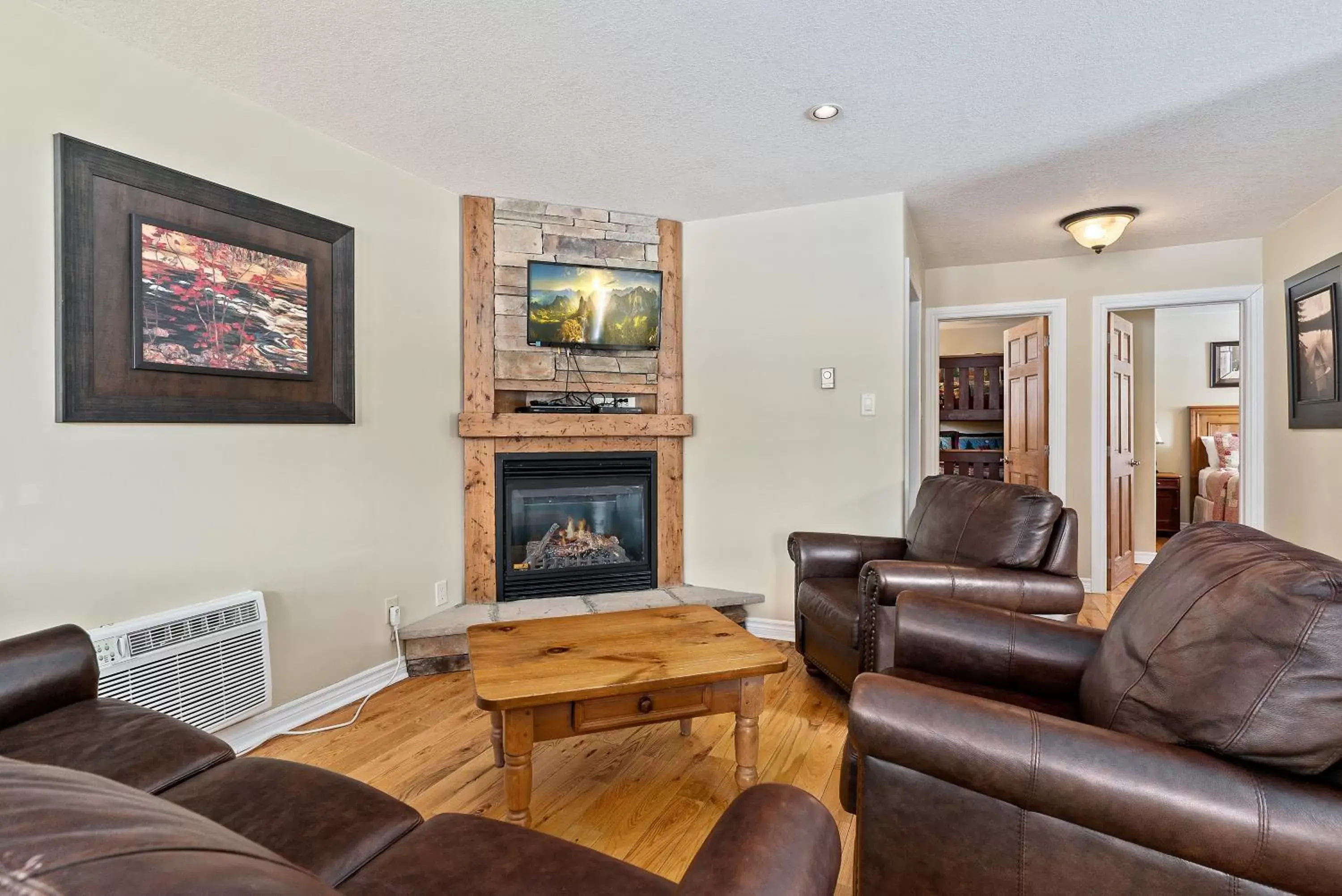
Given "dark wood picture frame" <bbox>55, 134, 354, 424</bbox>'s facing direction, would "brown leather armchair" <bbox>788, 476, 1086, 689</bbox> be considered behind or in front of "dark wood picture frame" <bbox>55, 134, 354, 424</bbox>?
in front

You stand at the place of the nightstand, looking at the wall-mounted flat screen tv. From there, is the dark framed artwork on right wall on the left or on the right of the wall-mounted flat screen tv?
left

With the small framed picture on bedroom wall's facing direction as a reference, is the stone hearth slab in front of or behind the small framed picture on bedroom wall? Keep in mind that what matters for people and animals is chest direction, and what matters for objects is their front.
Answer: in front

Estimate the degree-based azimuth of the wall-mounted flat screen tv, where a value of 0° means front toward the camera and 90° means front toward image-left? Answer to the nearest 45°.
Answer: approximately 0°

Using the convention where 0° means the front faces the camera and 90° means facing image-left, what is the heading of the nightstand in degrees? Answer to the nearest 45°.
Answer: approximately 0°

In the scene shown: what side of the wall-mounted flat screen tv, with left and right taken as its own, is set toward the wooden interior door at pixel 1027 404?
left

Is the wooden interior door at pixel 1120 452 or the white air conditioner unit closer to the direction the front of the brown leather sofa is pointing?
the wooden interior door

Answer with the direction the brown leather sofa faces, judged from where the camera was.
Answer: facing away from the viewer and to the right of the viewer

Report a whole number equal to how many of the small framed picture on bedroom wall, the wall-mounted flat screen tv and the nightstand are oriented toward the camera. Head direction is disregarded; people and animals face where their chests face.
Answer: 3

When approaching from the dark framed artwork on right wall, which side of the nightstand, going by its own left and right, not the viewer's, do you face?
front
